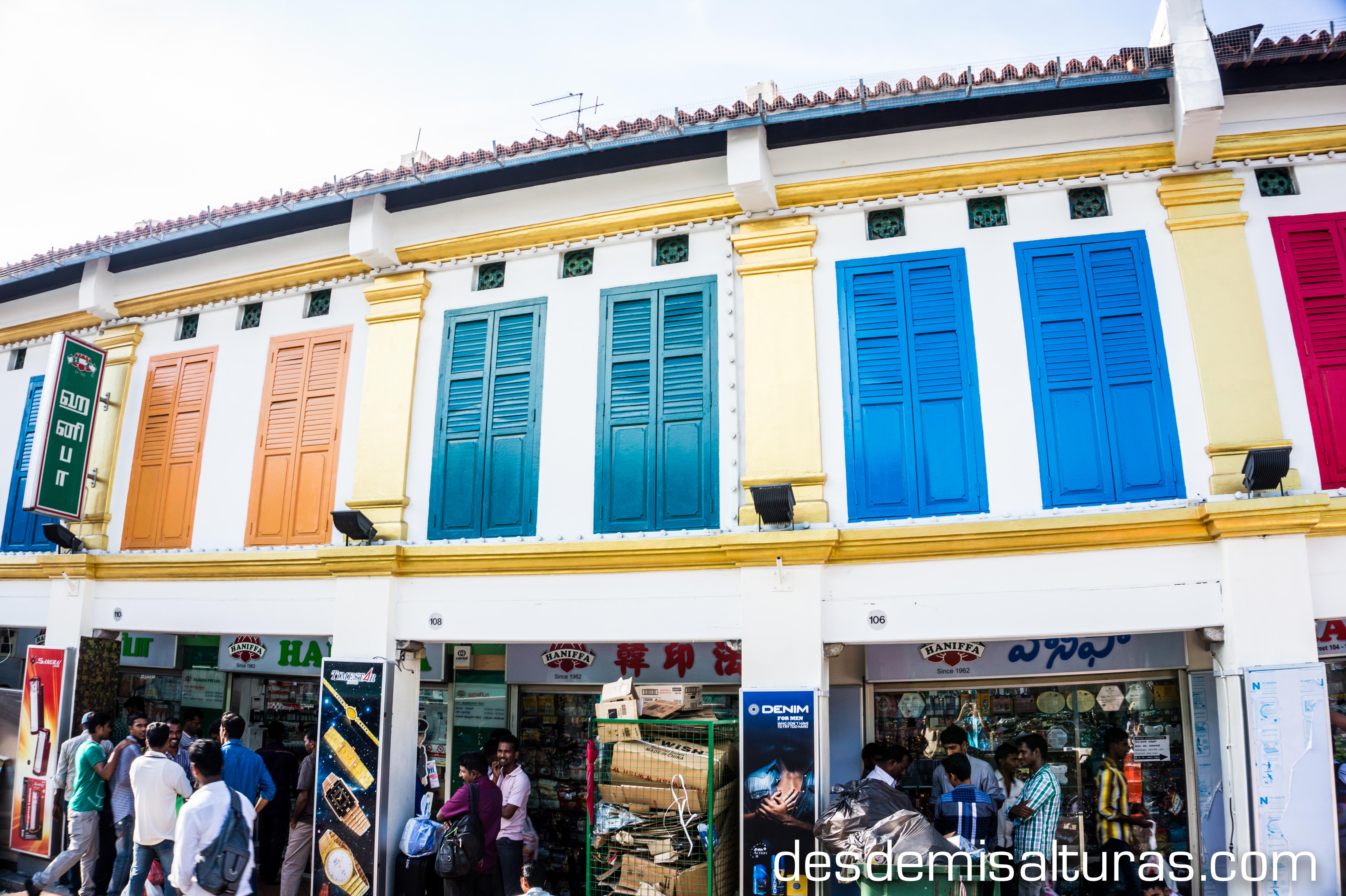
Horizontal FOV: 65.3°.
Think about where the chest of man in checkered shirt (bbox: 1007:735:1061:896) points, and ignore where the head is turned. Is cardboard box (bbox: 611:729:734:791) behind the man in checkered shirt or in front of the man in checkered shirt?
in front

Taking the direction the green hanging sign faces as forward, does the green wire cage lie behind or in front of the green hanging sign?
in front

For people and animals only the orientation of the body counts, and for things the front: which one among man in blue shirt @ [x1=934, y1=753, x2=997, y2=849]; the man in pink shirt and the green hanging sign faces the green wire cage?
the green hanging sign

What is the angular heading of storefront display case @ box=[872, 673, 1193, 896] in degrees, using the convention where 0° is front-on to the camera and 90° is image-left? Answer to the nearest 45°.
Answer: approximately 0°

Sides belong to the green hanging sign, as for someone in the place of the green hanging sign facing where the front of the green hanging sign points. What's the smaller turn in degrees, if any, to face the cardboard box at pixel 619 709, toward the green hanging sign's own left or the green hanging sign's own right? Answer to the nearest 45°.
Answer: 0° — it already faces it

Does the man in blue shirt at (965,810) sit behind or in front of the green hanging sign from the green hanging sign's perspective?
in front

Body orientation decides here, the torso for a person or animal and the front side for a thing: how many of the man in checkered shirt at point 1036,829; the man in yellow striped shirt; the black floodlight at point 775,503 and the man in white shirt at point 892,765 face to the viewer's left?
1

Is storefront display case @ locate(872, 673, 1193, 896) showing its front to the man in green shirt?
no

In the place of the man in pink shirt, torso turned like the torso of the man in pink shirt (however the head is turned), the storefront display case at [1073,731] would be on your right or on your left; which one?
on your left

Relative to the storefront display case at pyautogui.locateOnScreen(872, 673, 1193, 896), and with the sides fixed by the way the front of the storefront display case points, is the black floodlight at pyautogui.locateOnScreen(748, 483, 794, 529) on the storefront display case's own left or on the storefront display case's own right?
on the storefront display case's own right

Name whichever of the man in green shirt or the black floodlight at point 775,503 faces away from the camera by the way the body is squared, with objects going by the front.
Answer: the black floodlight
